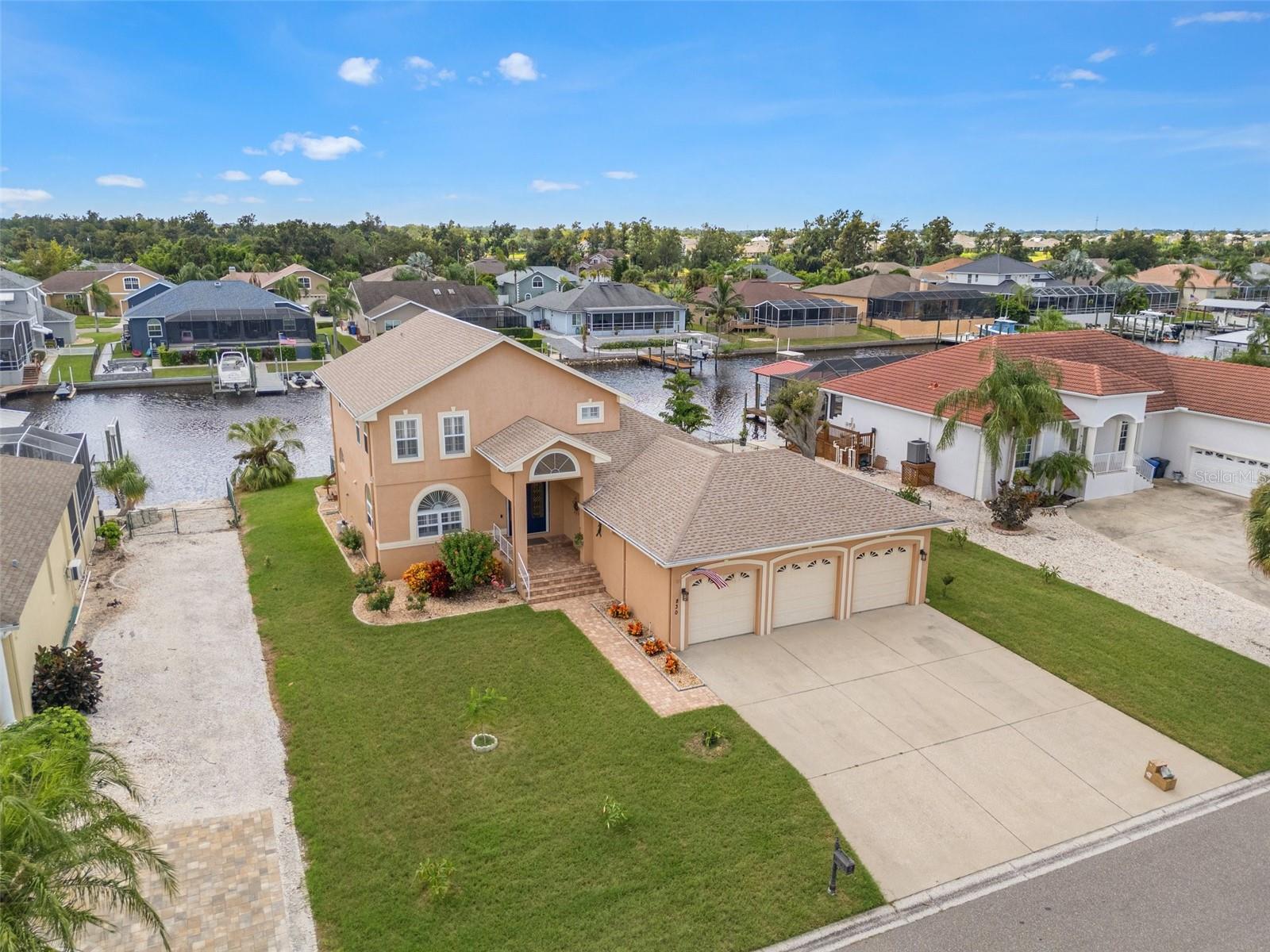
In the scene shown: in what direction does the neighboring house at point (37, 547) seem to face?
toward the camera

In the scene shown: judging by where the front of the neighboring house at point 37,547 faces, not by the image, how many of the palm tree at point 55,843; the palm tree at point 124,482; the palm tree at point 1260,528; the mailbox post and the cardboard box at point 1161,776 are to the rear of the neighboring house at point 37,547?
1

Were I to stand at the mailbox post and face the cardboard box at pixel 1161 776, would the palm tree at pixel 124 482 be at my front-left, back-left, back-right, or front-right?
back-left

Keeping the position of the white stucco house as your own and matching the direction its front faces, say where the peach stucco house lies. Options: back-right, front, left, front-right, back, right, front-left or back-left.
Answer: right

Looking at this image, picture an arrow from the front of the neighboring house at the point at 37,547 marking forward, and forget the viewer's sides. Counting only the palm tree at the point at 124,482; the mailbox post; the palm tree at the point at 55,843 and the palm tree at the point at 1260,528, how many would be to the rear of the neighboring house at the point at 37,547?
1

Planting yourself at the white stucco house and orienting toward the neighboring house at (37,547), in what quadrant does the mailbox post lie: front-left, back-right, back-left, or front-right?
front-left

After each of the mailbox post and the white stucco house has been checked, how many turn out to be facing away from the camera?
0

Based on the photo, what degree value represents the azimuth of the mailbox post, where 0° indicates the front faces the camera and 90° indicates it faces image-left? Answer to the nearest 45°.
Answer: approximately 315°

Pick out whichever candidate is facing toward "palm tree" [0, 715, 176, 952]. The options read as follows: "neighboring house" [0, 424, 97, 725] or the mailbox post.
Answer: the neighboring house

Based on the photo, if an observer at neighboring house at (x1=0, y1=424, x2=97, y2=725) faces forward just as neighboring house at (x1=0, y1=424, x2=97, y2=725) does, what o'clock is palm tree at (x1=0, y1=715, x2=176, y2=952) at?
The palm tree is roughly at 12 o'clock from the neighboring house.

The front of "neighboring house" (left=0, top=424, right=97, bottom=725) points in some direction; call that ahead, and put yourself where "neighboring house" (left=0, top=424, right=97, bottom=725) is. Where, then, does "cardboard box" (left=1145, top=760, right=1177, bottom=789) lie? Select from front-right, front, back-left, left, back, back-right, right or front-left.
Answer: front-left
